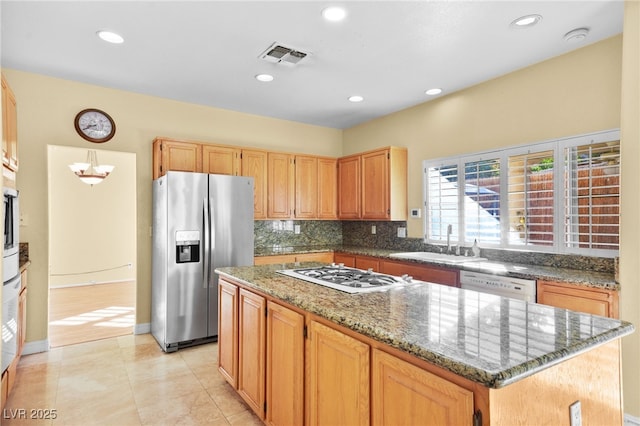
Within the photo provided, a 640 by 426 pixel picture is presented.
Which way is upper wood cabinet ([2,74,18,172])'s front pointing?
to the viewer's right

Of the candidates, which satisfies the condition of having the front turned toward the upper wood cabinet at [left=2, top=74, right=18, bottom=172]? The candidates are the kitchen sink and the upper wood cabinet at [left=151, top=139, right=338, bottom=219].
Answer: the kitchen sink

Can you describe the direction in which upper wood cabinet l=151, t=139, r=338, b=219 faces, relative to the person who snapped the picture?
facing the viewer and to the right of the viewer

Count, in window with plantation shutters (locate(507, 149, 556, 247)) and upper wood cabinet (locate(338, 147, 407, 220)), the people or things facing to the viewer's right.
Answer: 0

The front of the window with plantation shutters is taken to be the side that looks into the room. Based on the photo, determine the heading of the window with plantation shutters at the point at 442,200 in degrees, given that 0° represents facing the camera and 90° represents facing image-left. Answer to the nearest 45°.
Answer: approximately 45°

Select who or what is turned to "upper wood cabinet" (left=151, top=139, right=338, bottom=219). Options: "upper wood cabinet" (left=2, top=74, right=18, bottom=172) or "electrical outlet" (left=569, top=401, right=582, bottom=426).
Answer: "upper wood cabinet" (left=2, top=74, right=18, bottom=172)

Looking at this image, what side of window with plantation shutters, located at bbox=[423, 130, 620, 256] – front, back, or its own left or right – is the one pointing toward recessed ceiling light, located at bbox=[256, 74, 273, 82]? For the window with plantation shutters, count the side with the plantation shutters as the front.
front

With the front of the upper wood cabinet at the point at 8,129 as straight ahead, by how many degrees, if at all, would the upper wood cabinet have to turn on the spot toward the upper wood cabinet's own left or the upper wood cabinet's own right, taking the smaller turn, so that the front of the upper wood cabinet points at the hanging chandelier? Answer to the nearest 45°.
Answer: approximately 90° to the upper wood cabinet's own left

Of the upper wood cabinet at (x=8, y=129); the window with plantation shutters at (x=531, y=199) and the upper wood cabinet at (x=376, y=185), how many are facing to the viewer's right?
1

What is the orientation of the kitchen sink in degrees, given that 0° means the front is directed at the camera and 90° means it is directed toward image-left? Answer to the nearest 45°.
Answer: approximately 45°

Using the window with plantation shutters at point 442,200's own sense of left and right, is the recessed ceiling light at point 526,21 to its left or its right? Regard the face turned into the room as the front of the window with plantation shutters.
on its left

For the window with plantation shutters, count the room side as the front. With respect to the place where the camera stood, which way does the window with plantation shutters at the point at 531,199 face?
facing the viewer and to the left of the viewer

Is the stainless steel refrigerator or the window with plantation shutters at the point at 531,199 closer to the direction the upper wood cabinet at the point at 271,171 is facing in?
the window with plantation shutters

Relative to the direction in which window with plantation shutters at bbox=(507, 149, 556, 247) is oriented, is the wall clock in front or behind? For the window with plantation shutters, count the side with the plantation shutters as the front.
in front

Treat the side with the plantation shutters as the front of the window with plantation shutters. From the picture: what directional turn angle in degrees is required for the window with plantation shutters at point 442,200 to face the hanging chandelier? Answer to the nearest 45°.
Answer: approximately 45° to its right

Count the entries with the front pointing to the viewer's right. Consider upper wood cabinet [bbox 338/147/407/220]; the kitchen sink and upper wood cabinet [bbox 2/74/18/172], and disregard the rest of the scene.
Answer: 1

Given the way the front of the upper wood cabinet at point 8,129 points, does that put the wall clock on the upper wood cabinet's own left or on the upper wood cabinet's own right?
on the upper wood cabinet's own left
